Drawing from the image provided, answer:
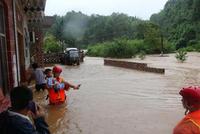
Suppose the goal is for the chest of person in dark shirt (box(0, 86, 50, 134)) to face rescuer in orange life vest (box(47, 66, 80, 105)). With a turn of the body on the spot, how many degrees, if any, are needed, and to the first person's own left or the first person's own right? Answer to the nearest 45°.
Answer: approximately 45° to the first person's own left

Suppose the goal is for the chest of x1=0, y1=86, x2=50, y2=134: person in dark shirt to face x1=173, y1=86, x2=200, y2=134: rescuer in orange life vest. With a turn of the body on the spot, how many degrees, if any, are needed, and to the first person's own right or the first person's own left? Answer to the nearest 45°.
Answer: approximately 45° to the first person's own right

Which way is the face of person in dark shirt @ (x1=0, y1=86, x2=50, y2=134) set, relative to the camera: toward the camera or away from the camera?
away from the camera

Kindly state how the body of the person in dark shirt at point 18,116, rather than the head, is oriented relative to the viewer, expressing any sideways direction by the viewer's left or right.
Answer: facing away from the viewer and to the right of the viewer
